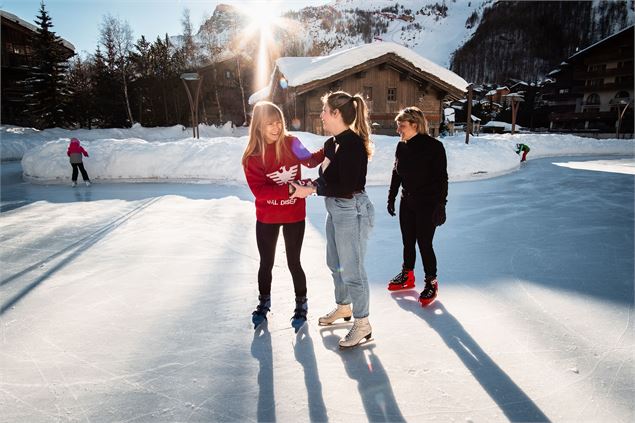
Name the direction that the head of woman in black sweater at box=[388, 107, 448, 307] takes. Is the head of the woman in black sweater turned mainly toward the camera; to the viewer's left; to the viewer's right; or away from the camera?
to the viewer's left

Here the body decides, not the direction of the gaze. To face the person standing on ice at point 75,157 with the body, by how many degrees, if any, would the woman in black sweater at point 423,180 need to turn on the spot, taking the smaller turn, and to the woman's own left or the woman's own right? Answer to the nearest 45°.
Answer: approximately 90° to the woman's own right

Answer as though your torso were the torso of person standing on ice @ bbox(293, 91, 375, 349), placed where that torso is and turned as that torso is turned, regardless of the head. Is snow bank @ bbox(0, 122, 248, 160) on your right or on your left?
on your right

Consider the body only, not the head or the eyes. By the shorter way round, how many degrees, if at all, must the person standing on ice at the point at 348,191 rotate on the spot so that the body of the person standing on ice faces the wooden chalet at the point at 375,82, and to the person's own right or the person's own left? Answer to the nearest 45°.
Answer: approximately 90° to the person's own right

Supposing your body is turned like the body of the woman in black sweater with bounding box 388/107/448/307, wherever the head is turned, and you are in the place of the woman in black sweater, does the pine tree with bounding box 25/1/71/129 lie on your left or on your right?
on your right

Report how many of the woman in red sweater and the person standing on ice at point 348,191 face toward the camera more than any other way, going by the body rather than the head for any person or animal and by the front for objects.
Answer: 1

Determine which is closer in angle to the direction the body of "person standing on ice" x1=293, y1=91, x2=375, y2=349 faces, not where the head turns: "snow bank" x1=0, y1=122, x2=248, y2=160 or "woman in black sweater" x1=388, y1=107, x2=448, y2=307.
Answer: the snow bank

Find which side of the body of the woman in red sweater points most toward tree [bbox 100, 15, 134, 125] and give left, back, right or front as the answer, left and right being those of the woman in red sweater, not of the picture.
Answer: back

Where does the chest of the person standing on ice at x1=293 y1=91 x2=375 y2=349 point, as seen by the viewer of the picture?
to the viewer's left
